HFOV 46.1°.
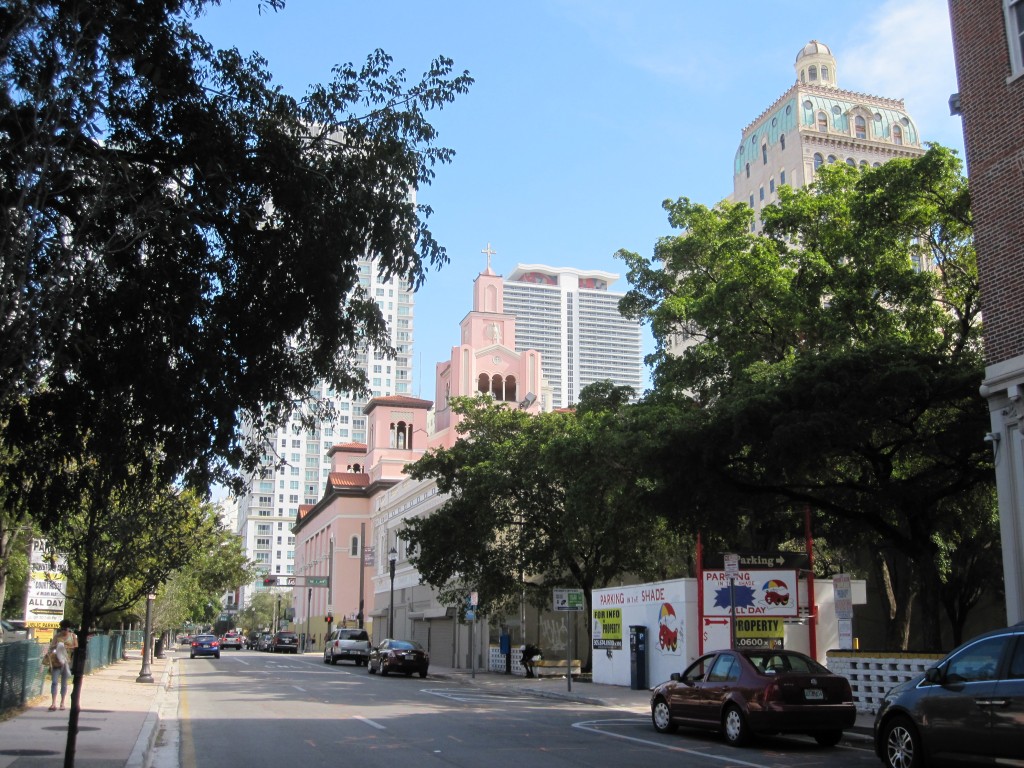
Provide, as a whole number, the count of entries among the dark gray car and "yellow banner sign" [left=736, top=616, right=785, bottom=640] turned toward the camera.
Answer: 1

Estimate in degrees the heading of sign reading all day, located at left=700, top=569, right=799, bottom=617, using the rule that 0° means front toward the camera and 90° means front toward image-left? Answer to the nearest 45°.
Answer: approximately 0°

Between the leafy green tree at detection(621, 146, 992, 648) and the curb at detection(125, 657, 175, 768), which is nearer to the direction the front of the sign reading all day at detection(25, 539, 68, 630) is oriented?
the curb

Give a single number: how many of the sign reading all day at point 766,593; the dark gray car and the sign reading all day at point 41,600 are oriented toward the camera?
2

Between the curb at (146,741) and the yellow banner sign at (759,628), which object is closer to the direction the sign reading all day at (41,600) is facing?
the curb

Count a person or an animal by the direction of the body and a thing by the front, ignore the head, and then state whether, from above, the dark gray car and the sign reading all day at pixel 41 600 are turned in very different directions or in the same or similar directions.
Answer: very different directions
